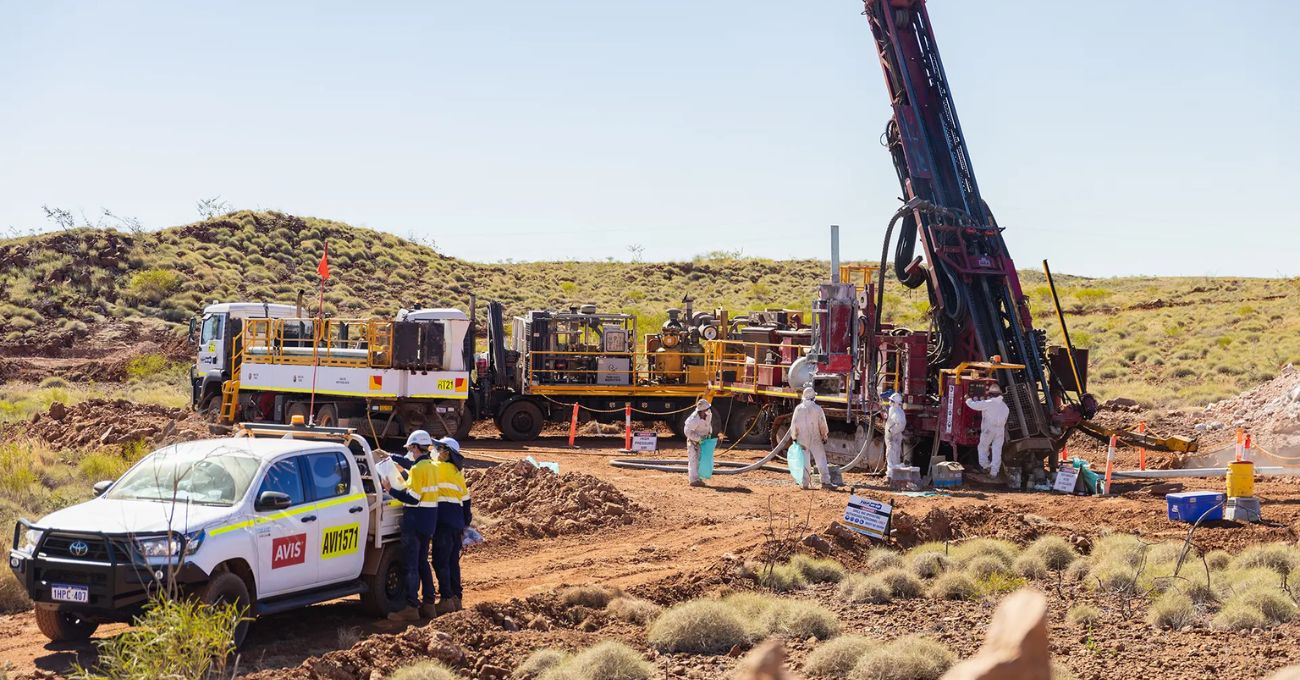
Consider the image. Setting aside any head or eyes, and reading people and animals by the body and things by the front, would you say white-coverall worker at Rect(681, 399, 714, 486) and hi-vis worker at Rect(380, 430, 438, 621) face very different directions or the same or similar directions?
very different directions

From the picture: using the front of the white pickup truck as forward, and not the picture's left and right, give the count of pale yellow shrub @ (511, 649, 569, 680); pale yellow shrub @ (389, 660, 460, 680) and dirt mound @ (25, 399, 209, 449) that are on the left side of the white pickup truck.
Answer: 2

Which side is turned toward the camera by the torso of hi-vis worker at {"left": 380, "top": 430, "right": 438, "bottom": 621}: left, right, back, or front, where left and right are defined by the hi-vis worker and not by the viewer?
left

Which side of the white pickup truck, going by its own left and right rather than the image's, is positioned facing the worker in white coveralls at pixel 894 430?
back

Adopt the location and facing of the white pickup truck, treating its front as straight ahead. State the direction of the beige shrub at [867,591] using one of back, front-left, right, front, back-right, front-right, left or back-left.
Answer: back-left

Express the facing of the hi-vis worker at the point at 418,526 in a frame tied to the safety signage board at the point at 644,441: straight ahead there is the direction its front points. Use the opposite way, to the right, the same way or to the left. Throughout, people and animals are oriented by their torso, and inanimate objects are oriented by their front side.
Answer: to the right

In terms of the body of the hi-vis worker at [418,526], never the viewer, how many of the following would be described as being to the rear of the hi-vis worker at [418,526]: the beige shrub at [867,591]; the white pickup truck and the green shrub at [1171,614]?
2

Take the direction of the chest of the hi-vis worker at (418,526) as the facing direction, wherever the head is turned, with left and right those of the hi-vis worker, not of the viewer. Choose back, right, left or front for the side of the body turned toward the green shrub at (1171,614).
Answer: back

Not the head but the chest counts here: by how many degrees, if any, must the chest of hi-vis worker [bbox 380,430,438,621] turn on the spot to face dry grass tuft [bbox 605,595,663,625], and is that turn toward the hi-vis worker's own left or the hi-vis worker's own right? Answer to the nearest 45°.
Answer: approximately 180°
